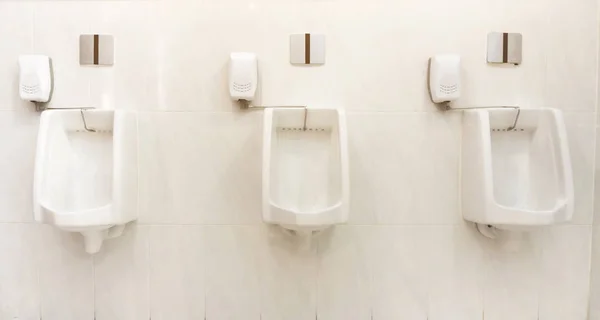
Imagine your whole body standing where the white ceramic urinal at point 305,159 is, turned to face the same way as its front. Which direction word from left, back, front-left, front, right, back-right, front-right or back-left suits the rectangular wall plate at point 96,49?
right

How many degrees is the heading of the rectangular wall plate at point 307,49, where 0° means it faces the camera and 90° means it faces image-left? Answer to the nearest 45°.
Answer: approximately 0°

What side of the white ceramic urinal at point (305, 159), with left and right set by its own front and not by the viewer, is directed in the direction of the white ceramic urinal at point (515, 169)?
left

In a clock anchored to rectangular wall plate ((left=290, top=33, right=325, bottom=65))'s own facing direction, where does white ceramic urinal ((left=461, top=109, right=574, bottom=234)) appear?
The white ceramic urinal is roughly at 9 o'clock from the rectangular wall plate.

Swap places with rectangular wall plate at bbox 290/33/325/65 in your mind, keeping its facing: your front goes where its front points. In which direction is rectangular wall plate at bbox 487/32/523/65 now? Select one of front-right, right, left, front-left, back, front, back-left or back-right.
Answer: left

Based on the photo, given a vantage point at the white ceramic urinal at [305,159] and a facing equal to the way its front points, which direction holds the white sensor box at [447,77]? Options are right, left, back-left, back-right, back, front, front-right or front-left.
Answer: left

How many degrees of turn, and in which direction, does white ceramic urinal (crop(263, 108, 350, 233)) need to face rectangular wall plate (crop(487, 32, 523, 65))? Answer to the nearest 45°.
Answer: approximately 90° to its left
